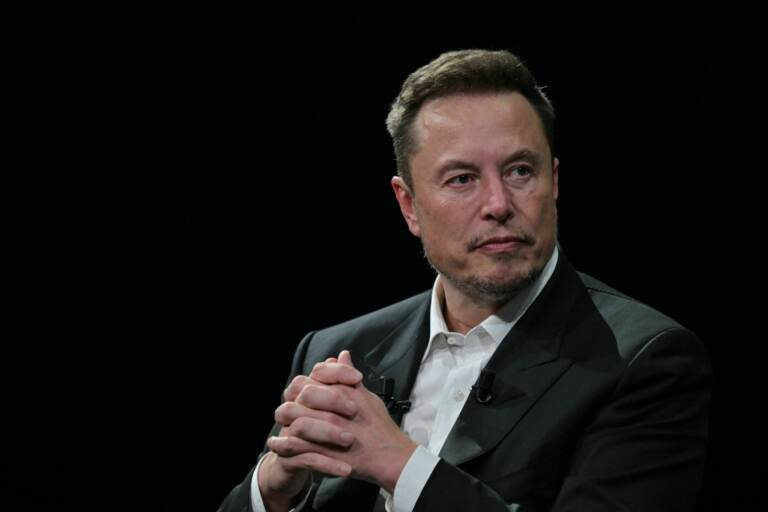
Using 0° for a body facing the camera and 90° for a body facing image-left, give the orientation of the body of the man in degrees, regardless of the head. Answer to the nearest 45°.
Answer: approximately 45°
